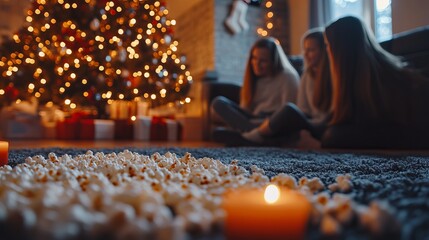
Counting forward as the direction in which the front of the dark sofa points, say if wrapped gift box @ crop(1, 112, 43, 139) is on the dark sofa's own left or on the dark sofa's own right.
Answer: on the dark sofa's own right

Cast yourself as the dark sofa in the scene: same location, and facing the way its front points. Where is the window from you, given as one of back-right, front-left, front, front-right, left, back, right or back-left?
back-right

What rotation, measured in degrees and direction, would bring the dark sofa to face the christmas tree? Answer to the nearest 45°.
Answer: approximately 90° to its right

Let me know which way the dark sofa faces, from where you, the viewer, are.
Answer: facing the viewer and to the left of the viewer

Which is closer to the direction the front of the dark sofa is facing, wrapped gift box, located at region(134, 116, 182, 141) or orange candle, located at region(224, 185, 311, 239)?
the orange candle

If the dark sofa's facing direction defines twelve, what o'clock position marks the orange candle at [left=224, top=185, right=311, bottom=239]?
The orange candle is roughly at 11 o'clock from the dark sofa.

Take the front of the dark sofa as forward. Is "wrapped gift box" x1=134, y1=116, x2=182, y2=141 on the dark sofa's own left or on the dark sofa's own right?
on the dark sofa's own right
